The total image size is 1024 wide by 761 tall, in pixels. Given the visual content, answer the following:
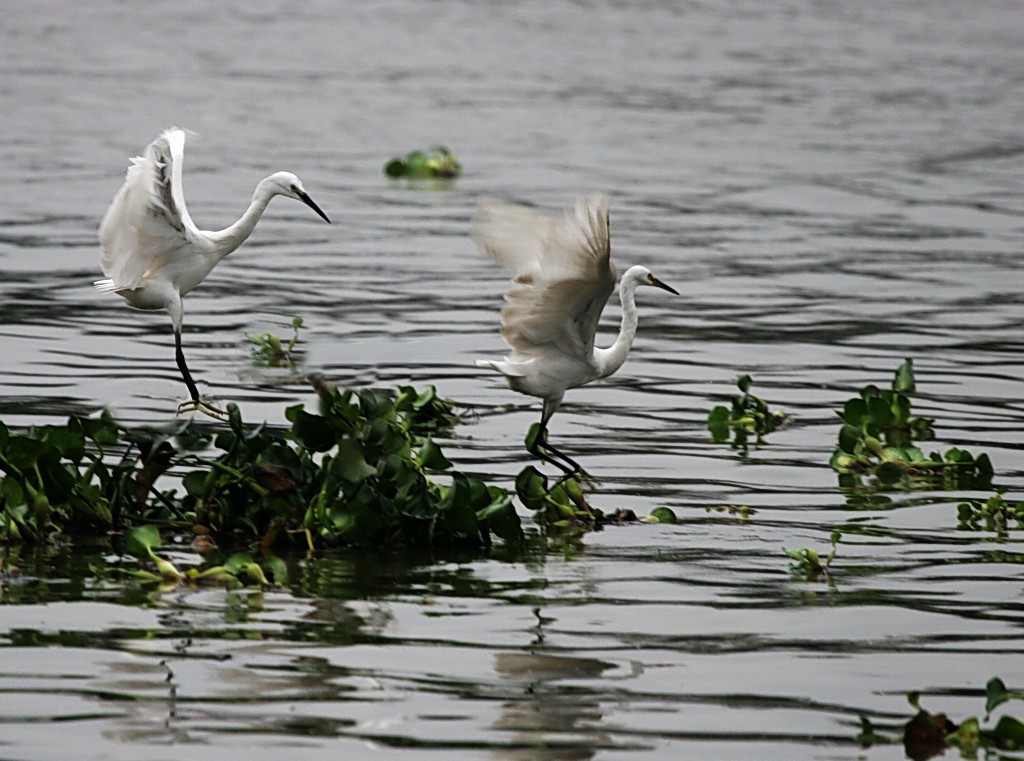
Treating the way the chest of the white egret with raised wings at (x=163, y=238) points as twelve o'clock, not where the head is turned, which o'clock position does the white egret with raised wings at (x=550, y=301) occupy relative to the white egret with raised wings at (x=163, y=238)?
the white egret with raised wings at (x=550, y=301) is roughly at 1 o'clock from the white egret with raised wings at (x=163, y=238).

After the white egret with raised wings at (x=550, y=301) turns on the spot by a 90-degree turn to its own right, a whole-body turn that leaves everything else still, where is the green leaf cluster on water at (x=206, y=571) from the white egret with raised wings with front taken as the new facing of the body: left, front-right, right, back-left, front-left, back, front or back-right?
front-right

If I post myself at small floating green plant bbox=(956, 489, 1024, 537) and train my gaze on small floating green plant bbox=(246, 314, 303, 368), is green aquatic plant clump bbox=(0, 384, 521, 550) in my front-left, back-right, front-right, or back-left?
front-left

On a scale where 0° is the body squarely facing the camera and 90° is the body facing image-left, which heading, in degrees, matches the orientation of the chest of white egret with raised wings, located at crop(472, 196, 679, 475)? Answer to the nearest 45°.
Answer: approximately 270°

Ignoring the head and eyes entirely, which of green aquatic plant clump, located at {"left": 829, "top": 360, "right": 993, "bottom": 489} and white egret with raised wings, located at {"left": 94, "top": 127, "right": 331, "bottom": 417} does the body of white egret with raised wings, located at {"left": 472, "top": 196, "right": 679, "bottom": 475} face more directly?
the green aquatic plant clump

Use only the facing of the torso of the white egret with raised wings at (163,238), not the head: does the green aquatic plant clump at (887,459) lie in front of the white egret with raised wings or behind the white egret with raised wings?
in front

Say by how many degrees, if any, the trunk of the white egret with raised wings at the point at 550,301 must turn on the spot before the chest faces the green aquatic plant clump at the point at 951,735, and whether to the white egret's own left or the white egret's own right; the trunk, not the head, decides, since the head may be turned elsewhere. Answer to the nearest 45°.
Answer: approximately 45° to the white egret's own right

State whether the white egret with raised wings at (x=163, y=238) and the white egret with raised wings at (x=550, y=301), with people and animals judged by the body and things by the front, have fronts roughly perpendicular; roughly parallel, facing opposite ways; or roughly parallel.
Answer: roughly parallel

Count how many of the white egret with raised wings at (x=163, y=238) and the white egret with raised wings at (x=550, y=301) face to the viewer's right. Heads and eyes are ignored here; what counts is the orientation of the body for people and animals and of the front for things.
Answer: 2

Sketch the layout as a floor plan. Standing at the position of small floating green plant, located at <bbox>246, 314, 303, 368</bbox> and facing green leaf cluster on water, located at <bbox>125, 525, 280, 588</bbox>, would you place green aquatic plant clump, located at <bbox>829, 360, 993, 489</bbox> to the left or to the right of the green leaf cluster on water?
left

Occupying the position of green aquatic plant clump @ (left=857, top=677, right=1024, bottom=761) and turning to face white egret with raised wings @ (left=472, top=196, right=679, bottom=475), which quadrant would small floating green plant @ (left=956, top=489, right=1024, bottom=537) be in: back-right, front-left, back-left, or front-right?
front-right

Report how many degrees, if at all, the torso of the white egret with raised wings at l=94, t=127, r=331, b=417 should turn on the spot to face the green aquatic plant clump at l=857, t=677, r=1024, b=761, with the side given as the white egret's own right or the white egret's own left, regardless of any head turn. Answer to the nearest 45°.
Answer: approximately 45° to the white egret's own right

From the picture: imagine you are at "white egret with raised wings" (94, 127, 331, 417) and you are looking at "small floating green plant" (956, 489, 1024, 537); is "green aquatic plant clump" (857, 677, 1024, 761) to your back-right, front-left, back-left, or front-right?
front-right

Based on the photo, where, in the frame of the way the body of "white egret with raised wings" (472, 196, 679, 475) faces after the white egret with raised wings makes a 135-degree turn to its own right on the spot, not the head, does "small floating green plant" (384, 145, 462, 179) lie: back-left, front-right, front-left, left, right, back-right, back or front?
back-right

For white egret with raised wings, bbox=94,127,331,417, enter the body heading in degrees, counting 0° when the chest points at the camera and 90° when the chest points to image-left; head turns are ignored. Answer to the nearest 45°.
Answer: approximately 270°
